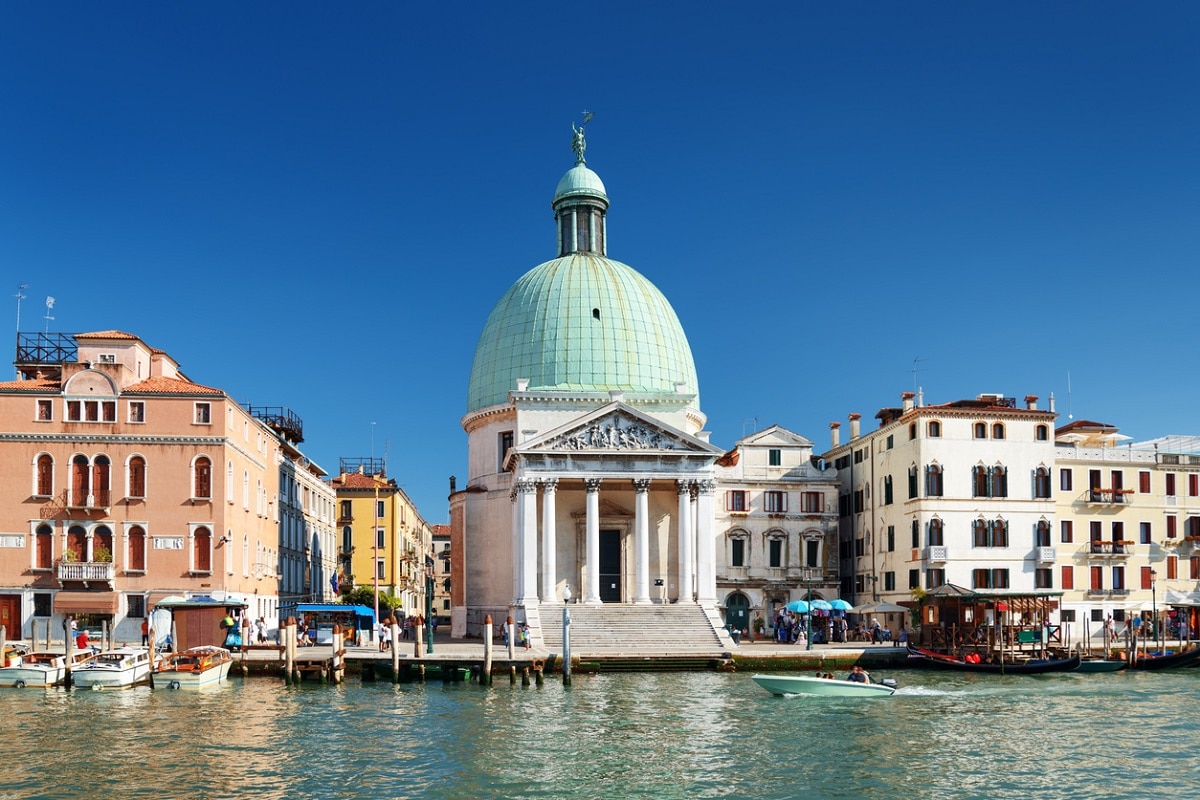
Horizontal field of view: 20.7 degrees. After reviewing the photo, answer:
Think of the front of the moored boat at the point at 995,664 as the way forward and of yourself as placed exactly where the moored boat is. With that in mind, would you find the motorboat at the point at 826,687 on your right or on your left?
on your left

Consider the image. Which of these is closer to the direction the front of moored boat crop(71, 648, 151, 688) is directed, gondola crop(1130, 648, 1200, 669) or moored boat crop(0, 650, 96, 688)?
the moored boat

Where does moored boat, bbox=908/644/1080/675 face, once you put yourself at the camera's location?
facing to the left of the viewer

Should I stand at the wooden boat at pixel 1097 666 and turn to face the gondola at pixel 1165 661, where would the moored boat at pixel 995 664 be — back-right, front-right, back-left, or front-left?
back-left

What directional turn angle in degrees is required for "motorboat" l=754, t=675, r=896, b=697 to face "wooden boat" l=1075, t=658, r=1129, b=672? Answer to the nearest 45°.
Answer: approximately 135° to its right

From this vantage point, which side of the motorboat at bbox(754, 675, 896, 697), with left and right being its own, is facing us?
left
